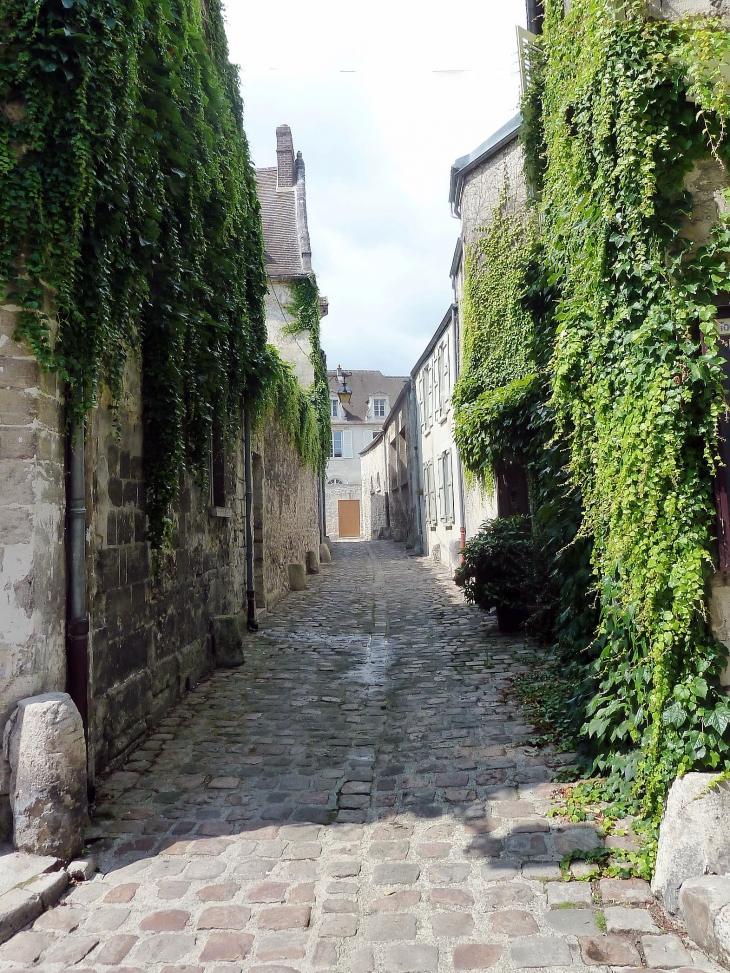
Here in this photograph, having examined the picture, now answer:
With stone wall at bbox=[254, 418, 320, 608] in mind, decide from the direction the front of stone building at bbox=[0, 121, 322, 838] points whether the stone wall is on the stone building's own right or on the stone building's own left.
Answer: on the stone building's own left

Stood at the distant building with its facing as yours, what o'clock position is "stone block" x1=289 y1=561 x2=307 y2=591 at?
The stone block is roughly at 12 o'clock from the distant building.

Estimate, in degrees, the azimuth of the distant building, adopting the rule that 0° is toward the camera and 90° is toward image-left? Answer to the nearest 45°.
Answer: approximately 0°

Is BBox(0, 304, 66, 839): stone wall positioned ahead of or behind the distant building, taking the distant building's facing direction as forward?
ahead

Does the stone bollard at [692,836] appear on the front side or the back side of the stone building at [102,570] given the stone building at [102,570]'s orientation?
on the front side

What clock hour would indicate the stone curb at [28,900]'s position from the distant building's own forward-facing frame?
The stone curb is roughly at 12 o'clock from the distant building.

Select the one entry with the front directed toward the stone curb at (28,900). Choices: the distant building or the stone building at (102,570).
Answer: the distant building

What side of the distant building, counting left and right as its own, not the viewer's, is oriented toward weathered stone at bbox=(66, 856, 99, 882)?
front

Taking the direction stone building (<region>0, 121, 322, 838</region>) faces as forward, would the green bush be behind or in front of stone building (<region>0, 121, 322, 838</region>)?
in front

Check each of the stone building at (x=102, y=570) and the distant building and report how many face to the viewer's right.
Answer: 1

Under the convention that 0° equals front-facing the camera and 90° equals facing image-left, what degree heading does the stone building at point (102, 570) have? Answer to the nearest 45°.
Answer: approximately 270°

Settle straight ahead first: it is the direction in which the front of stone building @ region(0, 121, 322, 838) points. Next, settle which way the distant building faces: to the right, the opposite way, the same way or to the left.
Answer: to the right
